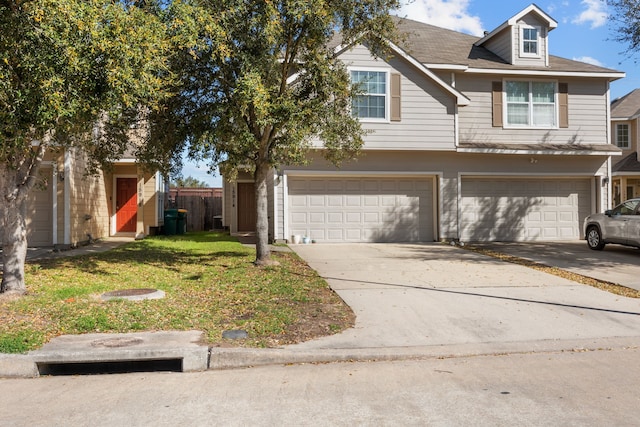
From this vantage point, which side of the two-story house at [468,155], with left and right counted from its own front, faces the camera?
front

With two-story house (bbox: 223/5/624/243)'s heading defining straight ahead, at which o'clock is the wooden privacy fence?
The wooden privacy fence is roughly at 4 o'clock from the two-story house.

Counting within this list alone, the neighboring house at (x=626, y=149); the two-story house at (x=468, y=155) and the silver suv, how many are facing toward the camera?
2

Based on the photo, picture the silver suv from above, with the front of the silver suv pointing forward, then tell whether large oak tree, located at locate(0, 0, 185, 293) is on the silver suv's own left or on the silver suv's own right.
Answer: on the silver suv's own left

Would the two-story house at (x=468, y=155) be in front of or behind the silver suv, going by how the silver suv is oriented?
in front

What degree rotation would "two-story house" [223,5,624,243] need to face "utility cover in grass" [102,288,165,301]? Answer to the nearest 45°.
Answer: approximately 45° to its right

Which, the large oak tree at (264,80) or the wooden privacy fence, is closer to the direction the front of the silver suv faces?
the wooden privacy fence

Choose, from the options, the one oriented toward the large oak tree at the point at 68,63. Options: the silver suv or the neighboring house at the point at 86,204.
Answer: the neighboring house

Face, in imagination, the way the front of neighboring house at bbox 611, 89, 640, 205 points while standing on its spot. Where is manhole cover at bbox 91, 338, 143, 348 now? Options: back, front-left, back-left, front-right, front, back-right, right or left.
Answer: front

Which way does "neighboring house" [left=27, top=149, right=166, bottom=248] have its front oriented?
toward the camera

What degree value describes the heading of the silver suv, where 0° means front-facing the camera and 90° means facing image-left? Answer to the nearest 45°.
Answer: approximately 135°

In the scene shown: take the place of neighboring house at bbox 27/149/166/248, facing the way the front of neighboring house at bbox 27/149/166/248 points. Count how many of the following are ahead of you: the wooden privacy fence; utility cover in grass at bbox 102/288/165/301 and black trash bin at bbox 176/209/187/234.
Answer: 1

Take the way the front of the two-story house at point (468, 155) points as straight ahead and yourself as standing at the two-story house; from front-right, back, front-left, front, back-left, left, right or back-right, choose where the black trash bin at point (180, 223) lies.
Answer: right

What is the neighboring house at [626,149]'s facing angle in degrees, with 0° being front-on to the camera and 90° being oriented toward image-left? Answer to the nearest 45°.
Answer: approximately 0°

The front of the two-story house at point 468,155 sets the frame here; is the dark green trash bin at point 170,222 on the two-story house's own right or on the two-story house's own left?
on the two-story house's own right
